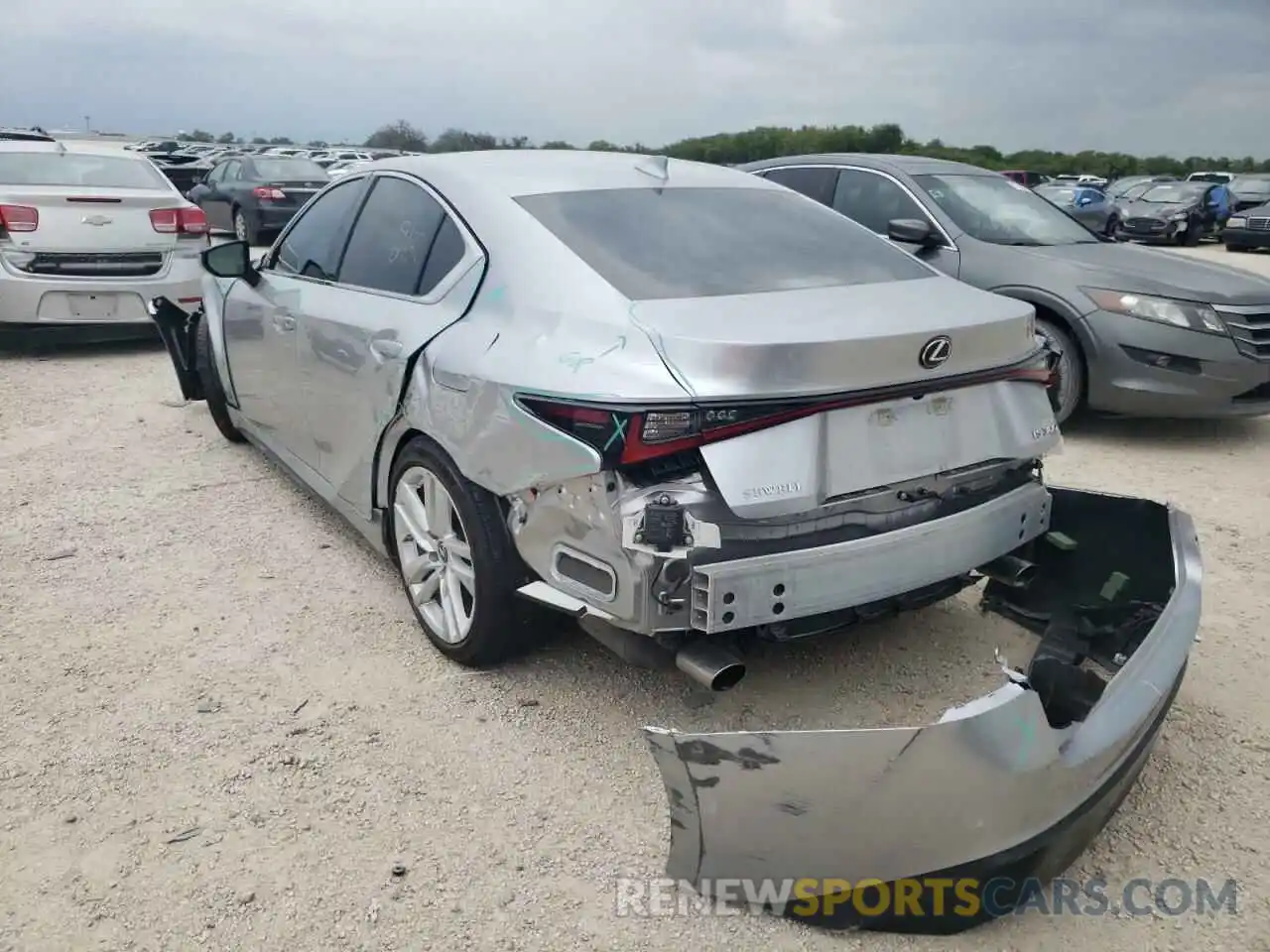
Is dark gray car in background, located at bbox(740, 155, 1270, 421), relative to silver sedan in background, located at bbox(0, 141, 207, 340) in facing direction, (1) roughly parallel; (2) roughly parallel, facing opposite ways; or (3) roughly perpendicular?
roughly parallel, facing opposite ways

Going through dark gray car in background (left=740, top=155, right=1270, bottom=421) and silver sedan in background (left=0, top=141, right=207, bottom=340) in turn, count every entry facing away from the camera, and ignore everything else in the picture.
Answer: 1

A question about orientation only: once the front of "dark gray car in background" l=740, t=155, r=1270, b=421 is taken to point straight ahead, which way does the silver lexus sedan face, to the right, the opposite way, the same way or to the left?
the opposite way

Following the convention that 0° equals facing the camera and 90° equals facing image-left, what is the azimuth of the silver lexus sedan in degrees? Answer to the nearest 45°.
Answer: approximately 135°

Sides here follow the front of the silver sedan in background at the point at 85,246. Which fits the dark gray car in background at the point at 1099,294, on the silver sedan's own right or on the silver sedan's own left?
on the silver sedan's own right

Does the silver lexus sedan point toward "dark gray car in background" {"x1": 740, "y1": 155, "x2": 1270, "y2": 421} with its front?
no

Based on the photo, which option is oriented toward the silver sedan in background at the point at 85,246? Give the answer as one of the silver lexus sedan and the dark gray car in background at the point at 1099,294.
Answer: the silver lexus sedan

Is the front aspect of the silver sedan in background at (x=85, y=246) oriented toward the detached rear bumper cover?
no

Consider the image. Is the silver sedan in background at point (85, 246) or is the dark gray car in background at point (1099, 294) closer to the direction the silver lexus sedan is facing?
the silver sedan in background

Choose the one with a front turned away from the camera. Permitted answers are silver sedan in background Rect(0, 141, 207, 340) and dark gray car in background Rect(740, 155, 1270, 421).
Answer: the silver sedan in background

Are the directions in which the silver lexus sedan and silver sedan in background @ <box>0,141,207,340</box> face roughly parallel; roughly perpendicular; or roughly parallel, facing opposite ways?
roughly parallel

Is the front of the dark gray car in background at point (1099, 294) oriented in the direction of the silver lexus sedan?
no

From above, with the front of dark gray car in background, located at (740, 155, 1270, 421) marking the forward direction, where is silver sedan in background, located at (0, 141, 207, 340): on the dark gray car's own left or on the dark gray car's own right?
on the dark gray car's own right

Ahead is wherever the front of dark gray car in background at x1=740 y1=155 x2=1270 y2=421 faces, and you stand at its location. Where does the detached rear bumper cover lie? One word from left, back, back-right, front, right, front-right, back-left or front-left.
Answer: front-right

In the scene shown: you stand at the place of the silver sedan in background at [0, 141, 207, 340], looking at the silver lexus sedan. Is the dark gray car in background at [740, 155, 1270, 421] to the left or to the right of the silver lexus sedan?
left

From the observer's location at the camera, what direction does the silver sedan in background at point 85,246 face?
facing away from the viewer
